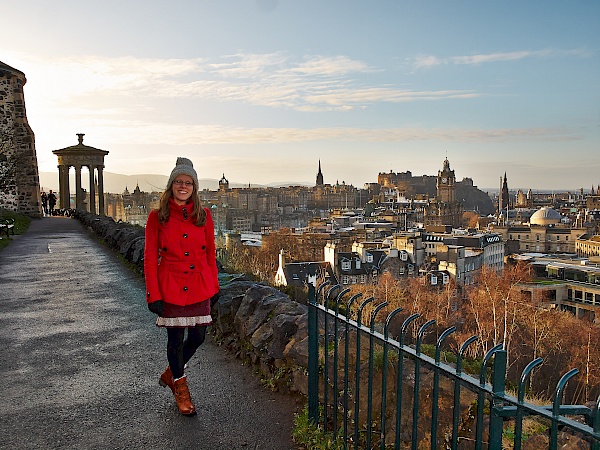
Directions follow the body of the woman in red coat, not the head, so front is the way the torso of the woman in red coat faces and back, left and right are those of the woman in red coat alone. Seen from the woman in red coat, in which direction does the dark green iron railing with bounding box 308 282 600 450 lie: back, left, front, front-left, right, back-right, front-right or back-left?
front-left

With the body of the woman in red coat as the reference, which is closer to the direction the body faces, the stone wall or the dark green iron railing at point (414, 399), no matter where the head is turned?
the dark green iron railing

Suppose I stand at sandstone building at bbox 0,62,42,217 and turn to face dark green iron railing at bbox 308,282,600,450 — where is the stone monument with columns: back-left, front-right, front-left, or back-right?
back-left

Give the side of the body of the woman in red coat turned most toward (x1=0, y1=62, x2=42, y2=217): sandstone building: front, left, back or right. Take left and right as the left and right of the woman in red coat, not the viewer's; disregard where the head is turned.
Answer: back

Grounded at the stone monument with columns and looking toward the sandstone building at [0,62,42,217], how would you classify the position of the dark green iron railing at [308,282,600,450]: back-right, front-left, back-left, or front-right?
front-left

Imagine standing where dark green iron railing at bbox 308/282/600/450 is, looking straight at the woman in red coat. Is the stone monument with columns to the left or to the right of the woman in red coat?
right

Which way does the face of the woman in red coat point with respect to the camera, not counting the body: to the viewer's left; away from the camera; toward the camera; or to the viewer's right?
toward the camera

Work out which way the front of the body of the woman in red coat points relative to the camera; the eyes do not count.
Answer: toward the camera

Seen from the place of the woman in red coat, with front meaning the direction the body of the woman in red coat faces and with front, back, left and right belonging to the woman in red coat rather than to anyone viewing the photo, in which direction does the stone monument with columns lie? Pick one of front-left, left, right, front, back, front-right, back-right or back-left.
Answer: back

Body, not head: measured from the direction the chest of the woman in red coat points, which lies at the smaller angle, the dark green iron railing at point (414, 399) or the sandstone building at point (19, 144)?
the dark green iron railing
